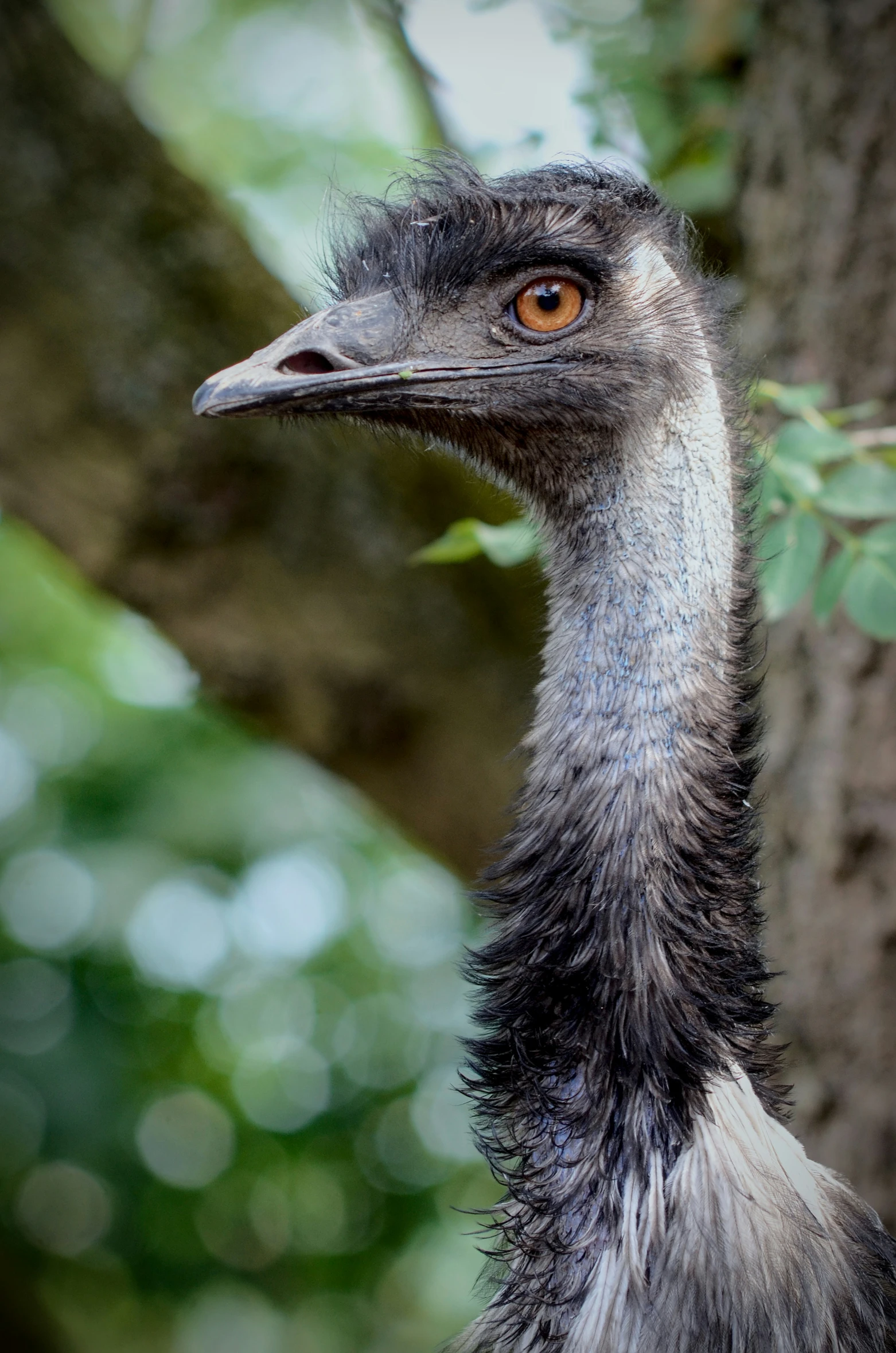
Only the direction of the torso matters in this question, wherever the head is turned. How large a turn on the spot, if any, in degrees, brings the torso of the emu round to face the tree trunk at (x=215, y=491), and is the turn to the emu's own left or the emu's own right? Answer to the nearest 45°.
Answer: approximately 45° to the emu's own right

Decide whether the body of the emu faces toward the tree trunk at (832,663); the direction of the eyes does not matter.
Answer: no

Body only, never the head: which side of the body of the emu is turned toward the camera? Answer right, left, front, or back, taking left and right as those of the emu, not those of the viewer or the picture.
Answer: left
